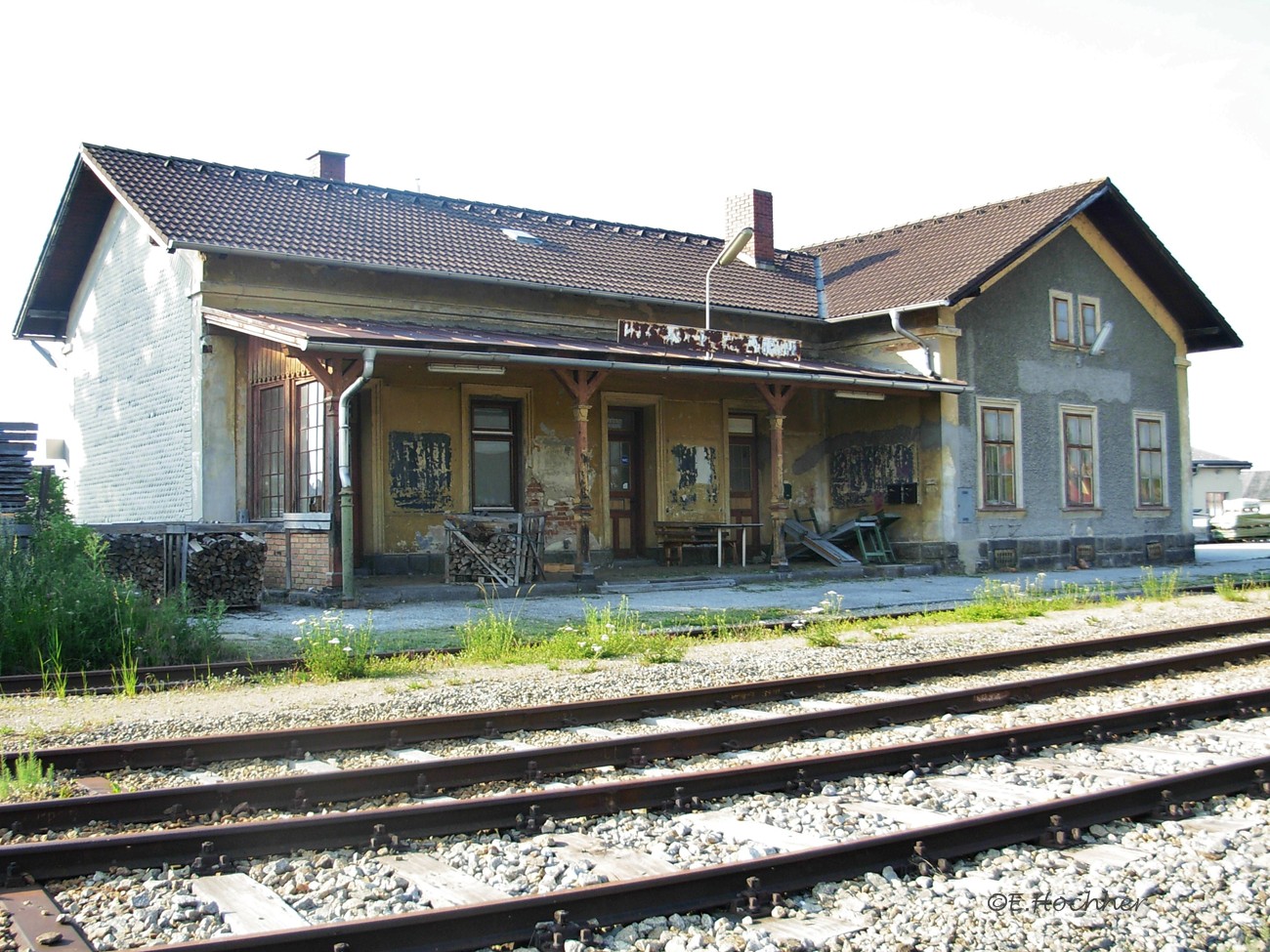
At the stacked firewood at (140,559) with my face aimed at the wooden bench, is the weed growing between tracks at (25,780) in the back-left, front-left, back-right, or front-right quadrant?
back-right

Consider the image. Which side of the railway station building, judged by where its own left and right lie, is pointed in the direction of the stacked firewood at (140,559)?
right

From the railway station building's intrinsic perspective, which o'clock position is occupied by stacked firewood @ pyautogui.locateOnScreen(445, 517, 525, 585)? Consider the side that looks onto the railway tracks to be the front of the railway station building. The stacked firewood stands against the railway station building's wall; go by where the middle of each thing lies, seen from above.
The stacked firewood is roughly at 2 o'clock from the railway station building.

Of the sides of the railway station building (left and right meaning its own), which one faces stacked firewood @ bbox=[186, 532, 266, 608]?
right

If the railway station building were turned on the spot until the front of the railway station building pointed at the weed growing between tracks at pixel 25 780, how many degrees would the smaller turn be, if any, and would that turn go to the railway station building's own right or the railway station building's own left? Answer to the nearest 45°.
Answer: approximately 45° to the railway station building's own right

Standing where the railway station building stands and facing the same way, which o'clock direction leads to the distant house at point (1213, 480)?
The distant house is roughly at 9 o'clock from the railway station building.

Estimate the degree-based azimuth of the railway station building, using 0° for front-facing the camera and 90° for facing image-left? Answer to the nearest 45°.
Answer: approximately 315°
